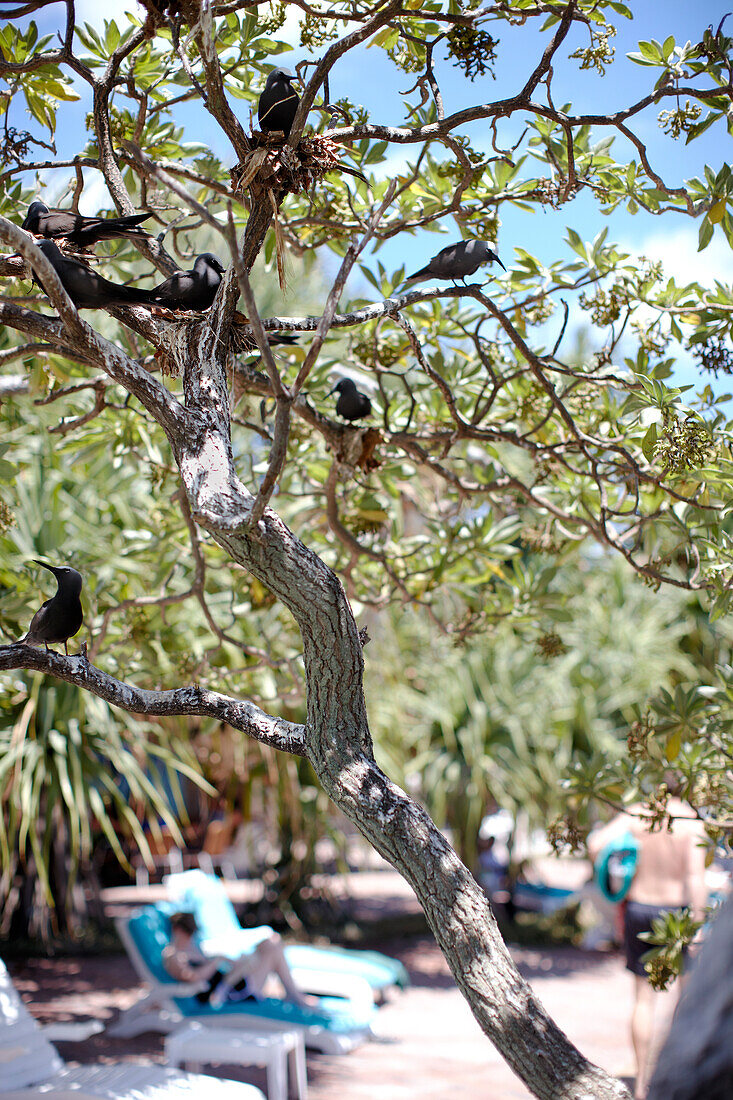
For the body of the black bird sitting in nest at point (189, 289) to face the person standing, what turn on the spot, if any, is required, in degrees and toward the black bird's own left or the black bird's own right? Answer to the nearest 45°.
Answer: approximately 45° to the black bird's own left

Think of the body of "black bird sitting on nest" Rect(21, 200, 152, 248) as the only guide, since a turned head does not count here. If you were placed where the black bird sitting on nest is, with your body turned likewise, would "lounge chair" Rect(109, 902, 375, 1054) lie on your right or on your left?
on your right

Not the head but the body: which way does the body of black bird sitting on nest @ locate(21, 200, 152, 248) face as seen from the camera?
to the viewer's left

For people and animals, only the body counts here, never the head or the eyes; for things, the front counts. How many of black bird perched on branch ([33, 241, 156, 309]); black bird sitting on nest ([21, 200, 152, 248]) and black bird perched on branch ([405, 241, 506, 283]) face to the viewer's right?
1

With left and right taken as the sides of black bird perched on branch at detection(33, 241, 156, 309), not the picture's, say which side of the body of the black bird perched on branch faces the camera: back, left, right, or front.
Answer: left

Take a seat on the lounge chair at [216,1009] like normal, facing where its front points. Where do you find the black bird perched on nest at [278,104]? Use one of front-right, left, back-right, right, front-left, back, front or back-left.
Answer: right

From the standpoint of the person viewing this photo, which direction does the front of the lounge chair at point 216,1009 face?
facing to the right of the viewer

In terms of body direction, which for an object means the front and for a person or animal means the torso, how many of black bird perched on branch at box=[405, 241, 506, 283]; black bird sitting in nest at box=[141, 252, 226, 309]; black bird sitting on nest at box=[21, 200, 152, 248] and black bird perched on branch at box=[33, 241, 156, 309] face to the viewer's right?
2

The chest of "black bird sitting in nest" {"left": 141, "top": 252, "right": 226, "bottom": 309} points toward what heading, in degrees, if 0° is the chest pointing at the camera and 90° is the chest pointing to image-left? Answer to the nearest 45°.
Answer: approximately 270°

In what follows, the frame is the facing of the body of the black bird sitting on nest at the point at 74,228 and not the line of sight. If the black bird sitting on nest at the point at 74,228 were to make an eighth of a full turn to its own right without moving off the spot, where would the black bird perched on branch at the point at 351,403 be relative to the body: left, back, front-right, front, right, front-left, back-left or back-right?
right

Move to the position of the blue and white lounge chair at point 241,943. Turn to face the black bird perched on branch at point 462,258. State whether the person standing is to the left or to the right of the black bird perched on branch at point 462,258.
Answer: left

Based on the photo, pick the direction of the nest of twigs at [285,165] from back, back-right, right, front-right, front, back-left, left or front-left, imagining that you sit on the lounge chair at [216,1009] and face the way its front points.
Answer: right

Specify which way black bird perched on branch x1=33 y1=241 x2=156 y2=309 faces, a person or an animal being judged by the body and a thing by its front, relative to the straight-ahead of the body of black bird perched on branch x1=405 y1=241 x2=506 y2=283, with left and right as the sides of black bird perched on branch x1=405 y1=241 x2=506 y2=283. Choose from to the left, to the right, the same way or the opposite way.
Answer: the opposite way

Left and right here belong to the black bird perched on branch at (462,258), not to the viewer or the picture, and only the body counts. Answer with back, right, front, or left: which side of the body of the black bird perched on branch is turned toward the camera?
right
